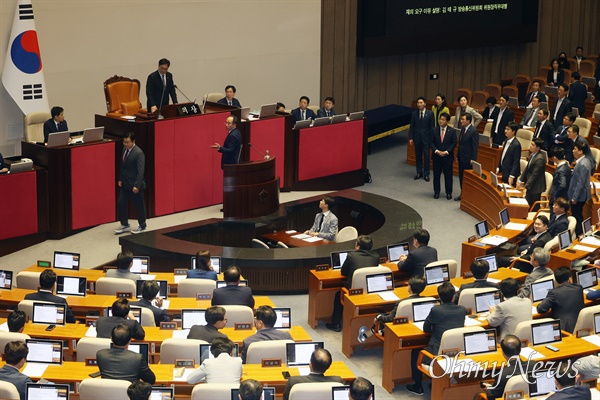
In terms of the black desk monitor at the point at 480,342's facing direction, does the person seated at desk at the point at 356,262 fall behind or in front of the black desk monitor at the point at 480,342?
behind

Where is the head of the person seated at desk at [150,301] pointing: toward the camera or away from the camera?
away from the camera

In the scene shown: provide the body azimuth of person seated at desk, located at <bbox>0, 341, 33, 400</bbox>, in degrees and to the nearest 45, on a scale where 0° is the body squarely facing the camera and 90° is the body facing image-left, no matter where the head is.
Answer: approximately 225°

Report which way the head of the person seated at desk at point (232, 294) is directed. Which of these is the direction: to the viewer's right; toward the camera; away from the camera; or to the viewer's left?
away from the camera

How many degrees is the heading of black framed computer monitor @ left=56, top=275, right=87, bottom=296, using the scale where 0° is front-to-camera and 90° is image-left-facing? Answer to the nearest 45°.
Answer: approximately 0°

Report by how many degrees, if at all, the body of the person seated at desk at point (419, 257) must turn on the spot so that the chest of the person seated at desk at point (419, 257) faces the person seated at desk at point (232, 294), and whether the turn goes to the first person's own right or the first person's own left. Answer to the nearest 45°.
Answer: approximately 90° to the first person's own left

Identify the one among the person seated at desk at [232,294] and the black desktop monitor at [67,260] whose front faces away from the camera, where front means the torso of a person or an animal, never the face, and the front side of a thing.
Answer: the person seated at desk

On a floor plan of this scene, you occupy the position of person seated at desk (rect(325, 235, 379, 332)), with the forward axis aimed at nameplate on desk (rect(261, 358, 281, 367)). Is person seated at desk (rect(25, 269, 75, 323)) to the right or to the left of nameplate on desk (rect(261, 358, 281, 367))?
right

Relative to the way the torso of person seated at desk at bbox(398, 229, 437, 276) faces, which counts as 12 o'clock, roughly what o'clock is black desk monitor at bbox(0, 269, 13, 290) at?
The black desk monitor is roughly at 10 o'clock from the person seated at desk.

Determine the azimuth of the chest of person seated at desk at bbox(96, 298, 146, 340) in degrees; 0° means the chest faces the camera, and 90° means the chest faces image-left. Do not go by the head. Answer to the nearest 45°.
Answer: approximately 180°

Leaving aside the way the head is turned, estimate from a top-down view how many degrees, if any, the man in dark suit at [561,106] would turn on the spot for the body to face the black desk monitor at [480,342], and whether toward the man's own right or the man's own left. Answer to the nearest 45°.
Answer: approximately 45° to the man's own left

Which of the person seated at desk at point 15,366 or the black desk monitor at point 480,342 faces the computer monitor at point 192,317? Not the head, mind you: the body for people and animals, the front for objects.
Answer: the person seated at desk

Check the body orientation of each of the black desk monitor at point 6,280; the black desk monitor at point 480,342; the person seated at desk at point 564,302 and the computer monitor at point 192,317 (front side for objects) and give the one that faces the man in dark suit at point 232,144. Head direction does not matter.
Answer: the person seated at desk

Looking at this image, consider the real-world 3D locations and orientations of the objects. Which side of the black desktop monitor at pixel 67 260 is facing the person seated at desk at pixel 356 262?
left

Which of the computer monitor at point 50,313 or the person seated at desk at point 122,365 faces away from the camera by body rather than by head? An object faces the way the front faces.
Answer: the person seated at desk

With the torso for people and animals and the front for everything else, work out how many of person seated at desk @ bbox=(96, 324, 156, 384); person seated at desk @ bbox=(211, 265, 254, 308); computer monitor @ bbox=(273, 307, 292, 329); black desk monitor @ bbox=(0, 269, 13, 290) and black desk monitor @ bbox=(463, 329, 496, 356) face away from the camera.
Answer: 2

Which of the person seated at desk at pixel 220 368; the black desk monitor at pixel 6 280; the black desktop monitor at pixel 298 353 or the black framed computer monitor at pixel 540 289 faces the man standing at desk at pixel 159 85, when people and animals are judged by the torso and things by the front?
the person seated at desk
